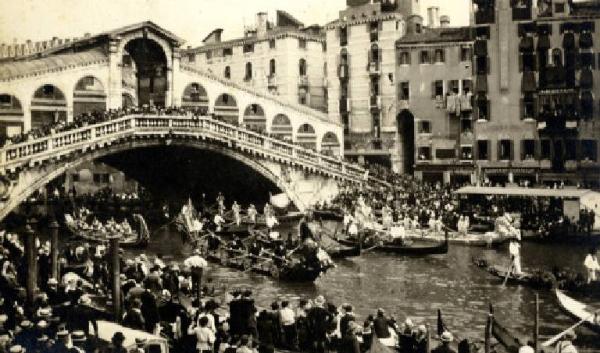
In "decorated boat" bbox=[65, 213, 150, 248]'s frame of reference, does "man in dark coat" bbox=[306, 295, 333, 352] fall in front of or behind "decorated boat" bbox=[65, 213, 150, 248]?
in front

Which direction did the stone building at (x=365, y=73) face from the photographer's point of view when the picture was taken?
facing the viewer

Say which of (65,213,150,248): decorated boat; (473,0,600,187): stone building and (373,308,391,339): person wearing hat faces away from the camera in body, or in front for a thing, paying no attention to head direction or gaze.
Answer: the person wearing hat

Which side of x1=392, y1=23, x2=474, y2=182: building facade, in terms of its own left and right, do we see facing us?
front

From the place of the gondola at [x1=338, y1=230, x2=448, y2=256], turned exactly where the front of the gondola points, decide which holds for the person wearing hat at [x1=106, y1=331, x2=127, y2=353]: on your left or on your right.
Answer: on your right

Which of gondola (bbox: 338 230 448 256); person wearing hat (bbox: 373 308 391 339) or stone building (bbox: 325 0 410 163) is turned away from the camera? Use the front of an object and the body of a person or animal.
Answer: the person wearing hat

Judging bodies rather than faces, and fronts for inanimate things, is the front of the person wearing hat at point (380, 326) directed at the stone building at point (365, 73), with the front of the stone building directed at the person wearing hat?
yes

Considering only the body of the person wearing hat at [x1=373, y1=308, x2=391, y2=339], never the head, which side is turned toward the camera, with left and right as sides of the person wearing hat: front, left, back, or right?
back

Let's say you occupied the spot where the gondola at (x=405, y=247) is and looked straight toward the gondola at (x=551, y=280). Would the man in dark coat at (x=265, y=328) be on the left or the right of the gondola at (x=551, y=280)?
right

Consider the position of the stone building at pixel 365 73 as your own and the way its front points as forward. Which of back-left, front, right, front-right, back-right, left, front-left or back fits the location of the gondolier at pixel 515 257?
front

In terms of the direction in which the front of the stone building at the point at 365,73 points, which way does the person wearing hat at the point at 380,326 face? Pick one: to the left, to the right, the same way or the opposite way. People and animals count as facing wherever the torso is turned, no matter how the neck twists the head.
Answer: the opposite way

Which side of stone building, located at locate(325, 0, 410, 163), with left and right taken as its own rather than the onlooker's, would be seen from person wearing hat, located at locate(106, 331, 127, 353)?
front

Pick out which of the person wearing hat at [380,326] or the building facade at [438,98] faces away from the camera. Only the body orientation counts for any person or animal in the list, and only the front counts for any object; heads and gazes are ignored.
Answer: the person wearing hat

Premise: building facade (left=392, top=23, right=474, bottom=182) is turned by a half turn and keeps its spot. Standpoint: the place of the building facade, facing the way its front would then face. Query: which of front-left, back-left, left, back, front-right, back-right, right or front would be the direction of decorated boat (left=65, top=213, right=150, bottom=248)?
back-left

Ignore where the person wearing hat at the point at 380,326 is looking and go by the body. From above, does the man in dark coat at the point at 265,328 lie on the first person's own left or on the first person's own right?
on the first person's own left
